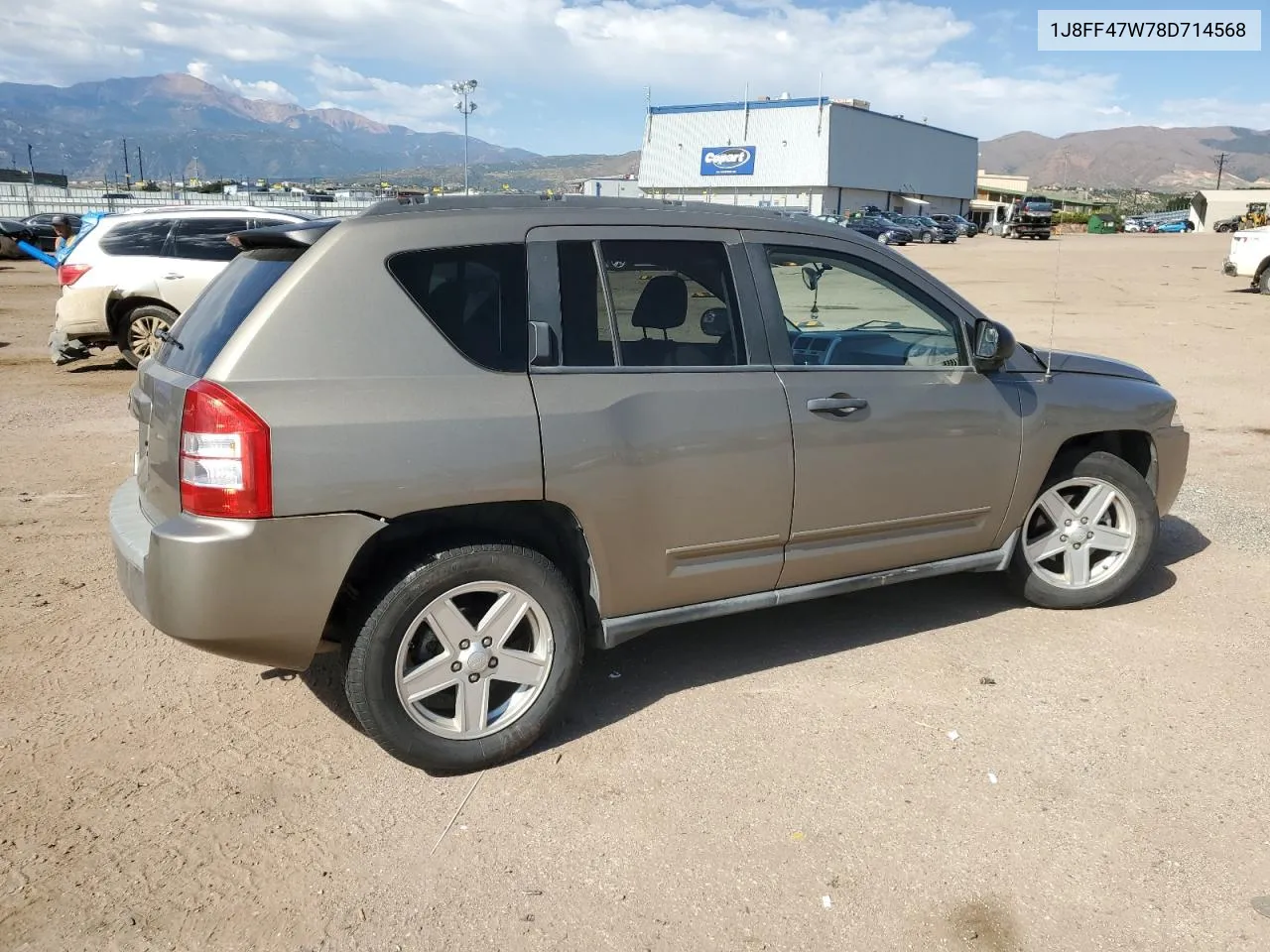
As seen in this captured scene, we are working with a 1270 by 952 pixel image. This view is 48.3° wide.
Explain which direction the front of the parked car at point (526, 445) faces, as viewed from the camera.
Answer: facing away from the viewer and to the right of the viewer

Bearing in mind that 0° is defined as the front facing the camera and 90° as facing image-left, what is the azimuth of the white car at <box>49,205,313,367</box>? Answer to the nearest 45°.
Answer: approximately 270°

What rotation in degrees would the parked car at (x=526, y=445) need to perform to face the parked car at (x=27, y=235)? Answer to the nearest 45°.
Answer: approximately 90° to its left

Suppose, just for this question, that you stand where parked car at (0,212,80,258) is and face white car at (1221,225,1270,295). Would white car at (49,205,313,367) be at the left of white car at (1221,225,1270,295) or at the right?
right

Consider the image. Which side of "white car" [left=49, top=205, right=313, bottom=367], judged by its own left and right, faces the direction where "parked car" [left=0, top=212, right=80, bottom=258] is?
left

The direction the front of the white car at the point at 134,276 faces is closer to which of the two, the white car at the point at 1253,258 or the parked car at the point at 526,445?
the white car

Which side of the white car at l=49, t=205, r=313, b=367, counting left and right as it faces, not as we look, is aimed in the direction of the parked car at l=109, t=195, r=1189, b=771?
right

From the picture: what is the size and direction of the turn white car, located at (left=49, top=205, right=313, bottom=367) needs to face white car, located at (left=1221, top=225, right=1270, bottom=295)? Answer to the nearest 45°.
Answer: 0° — it already faces it

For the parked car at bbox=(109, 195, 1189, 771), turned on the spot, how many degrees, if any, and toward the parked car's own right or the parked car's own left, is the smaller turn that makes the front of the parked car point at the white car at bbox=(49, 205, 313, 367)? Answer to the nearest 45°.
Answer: approximately 90° to the parked car's own left
